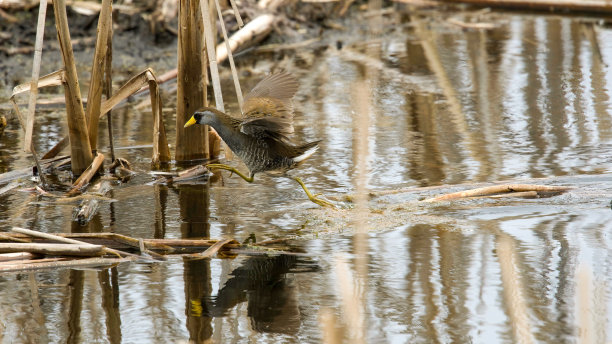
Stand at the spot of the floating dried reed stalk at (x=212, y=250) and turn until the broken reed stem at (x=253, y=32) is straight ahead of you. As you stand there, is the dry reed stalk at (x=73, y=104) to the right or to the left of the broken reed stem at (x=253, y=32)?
left

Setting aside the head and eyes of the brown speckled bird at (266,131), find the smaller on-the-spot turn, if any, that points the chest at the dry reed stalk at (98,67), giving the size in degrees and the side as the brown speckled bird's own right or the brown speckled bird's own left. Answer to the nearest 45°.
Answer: approximately 45° to the brown speckled bird's own right

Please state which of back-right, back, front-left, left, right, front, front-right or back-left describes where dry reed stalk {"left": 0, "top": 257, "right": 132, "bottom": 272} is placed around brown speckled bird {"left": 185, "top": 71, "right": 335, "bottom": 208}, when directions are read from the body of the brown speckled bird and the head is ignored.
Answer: front-left

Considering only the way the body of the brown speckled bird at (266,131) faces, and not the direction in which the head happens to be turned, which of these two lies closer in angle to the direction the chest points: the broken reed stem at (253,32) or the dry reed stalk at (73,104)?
the dry reed stalk

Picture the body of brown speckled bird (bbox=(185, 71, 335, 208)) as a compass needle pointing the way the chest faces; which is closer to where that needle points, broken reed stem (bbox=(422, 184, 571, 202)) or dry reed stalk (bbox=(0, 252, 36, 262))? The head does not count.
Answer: the dry reed stalk

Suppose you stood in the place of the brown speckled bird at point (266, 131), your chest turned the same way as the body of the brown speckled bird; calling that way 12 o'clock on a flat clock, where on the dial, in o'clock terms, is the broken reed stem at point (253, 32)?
The broken reed stem is roughly at 3 o'clock from the brown speckled bird.

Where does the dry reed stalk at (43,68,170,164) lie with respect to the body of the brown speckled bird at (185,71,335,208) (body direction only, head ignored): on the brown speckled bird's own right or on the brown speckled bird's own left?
on the brown speckled bird's own right

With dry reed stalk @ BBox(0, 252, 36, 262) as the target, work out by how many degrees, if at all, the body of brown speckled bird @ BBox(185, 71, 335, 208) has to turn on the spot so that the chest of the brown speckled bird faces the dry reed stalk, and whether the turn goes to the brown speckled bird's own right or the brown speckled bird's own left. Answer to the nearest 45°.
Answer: approximately 45° to the brown speckled bird's own left

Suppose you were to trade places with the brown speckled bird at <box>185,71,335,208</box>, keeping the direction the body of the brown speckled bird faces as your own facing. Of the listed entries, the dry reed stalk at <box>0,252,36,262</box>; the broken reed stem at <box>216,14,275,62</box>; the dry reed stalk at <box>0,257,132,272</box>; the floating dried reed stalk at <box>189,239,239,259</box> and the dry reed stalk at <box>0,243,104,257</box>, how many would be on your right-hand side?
1

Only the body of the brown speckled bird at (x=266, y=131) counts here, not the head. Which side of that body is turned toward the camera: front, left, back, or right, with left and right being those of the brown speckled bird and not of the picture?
left

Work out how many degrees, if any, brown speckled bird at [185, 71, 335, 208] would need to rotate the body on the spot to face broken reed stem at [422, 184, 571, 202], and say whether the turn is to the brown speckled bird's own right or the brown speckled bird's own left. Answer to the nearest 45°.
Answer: approximately 180°
